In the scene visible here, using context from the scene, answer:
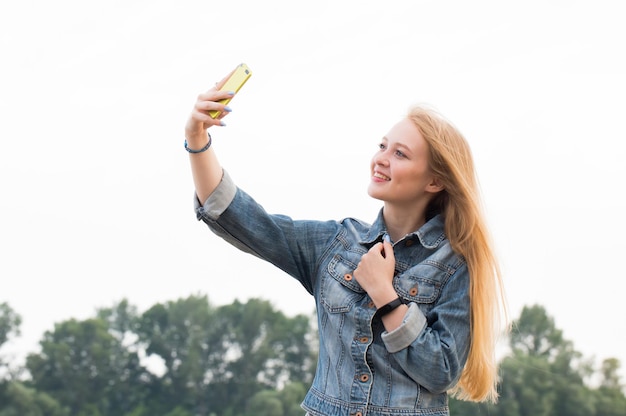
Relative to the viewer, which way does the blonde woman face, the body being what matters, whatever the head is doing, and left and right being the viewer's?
facing the viewer and to the left of the viewer
